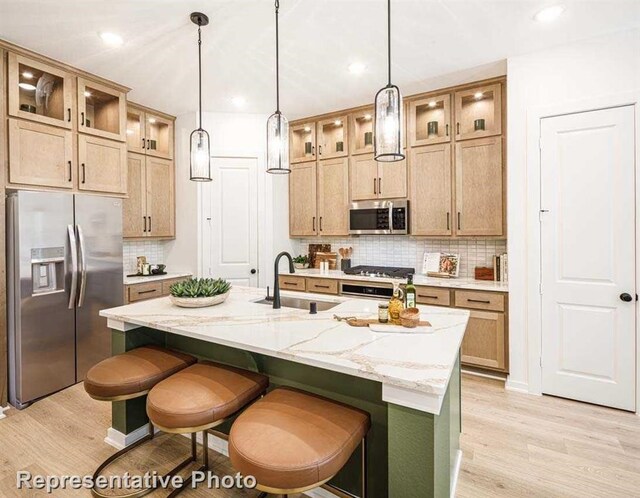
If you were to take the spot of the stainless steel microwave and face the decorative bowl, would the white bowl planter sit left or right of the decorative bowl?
right

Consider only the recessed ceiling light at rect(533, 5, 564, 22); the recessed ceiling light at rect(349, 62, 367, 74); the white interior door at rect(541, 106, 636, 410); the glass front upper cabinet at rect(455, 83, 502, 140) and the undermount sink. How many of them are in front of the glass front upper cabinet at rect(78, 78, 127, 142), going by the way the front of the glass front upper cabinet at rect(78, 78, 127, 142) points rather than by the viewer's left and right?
5

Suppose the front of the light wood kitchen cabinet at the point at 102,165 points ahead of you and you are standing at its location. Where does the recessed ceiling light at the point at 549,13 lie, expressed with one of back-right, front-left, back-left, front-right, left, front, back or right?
front

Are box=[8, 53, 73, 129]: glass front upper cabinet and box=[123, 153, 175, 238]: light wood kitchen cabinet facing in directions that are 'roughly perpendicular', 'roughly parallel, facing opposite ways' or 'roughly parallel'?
roughly parallel

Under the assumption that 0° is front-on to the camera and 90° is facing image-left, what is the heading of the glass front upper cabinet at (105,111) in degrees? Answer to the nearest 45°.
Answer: approximately 315°

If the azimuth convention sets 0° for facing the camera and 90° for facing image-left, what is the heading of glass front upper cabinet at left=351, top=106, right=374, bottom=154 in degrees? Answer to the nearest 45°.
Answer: approximately 45°

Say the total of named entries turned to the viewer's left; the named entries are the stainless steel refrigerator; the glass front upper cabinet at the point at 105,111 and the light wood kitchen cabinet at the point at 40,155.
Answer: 0

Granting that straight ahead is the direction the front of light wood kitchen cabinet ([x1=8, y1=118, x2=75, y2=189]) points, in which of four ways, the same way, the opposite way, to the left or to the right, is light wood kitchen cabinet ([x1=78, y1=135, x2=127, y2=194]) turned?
the same way

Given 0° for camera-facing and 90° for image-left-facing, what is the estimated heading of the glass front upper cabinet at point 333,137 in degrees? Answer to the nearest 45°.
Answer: approximately 45°

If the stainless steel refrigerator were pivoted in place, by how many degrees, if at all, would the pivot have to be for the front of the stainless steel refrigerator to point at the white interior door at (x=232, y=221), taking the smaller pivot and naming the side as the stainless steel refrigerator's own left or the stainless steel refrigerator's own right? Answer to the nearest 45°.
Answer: approximately 45° to the stainless steel refrigerator's own left

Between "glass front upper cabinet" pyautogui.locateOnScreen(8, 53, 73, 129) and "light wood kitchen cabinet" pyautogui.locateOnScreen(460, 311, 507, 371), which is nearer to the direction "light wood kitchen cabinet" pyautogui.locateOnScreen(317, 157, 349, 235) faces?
the glass front upper cabinet

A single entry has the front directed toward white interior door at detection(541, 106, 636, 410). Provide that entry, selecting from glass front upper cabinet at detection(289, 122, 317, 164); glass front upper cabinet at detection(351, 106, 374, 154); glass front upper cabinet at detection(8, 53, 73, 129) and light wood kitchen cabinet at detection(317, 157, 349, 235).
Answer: glass front upper cabinet at detection(8, 53, 73, 129)

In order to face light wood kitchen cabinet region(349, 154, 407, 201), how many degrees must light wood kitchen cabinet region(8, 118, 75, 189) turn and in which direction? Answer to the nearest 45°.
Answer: approximately 45° to its left

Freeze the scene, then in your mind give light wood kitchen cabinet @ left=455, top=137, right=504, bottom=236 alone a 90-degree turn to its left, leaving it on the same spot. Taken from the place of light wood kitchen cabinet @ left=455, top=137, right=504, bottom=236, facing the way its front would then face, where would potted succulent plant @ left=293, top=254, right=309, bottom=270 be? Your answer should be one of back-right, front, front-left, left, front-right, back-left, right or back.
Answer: back-right

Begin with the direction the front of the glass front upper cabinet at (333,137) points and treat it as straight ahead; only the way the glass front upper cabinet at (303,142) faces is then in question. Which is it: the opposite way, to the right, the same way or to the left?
the same way

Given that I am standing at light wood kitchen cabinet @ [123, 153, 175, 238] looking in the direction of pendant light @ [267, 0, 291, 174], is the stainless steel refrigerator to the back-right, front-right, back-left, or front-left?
front-right

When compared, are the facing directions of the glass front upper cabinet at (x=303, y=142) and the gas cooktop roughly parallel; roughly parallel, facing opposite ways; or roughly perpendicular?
roughly parallel

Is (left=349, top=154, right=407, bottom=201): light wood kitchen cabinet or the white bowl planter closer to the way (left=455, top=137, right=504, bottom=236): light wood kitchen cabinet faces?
the white bowl planter
